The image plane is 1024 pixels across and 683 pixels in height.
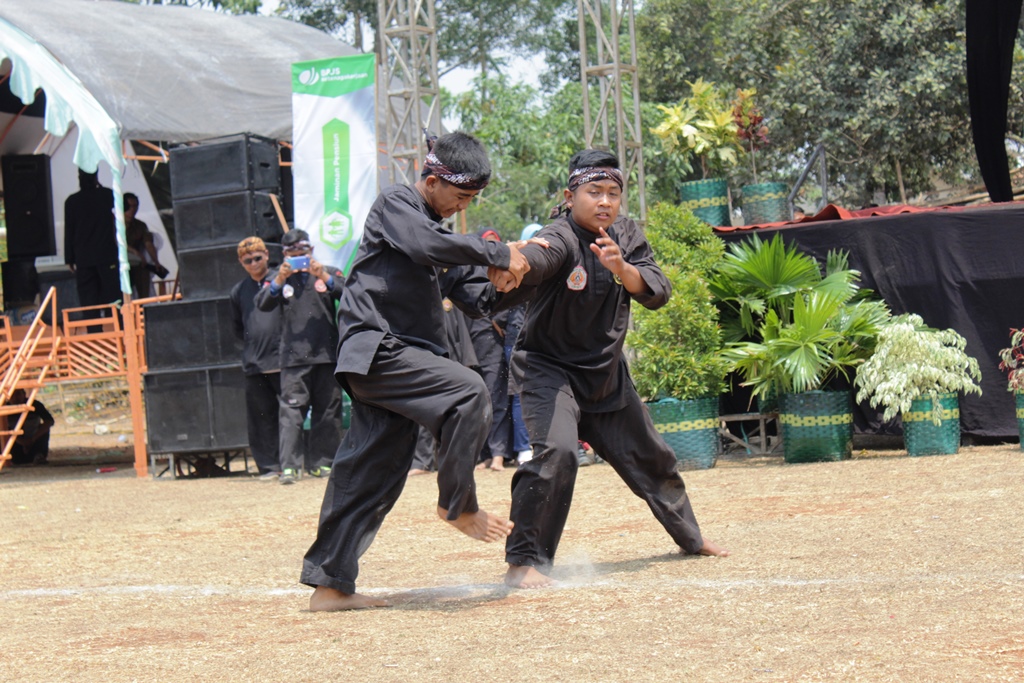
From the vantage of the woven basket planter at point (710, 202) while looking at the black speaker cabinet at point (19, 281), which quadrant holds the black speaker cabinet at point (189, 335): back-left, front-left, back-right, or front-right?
front-left

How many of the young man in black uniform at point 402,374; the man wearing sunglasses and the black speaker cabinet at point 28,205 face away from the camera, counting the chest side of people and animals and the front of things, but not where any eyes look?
0

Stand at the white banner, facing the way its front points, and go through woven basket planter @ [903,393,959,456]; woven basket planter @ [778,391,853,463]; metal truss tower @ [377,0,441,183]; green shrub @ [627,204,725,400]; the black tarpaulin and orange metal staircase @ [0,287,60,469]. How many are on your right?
1

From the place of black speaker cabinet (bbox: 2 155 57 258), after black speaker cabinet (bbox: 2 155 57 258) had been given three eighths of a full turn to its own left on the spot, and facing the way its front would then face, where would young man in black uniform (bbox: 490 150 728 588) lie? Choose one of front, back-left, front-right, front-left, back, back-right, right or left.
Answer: back-right

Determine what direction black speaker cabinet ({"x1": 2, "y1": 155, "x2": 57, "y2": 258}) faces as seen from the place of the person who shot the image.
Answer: facing the viewer

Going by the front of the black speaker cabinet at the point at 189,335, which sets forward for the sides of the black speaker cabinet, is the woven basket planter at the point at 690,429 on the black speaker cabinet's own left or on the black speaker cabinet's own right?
on the black speaker cabinet's own left

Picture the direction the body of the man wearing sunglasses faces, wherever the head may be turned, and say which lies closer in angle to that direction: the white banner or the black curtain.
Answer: the black curtain

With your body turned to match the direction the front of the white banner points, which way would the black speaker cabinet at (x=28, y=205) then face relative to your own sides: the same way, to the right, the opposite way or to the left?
the same way

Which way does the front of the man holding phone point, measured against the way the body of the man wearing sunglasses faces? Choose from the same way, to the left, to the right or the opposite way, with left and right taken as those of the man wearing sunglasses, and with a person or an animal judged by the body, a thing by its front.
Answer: the same way

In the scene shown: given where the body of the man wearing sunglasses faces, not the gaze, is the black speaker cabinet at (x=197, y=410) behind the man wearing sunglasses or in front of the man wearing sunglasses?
behind

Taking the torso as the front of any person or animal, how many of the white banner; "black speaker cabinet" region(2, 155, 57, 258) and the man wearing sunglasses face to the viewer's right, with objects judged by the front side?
0

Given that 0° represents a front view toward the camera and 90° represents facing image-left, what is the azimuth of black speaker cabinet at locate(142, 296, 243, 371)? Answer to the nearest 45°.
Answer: approximately 0°

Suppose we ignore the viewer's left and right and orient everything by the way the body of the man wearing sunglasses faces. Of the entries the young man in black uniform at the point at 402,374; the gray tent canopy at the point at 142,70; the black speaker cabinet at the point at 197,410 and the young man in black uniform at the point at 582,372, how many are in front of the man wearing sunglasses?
2

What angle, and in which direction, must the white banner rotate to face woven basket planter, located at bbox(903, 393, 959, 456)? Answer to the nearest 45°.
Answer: approximately 45° to its left
